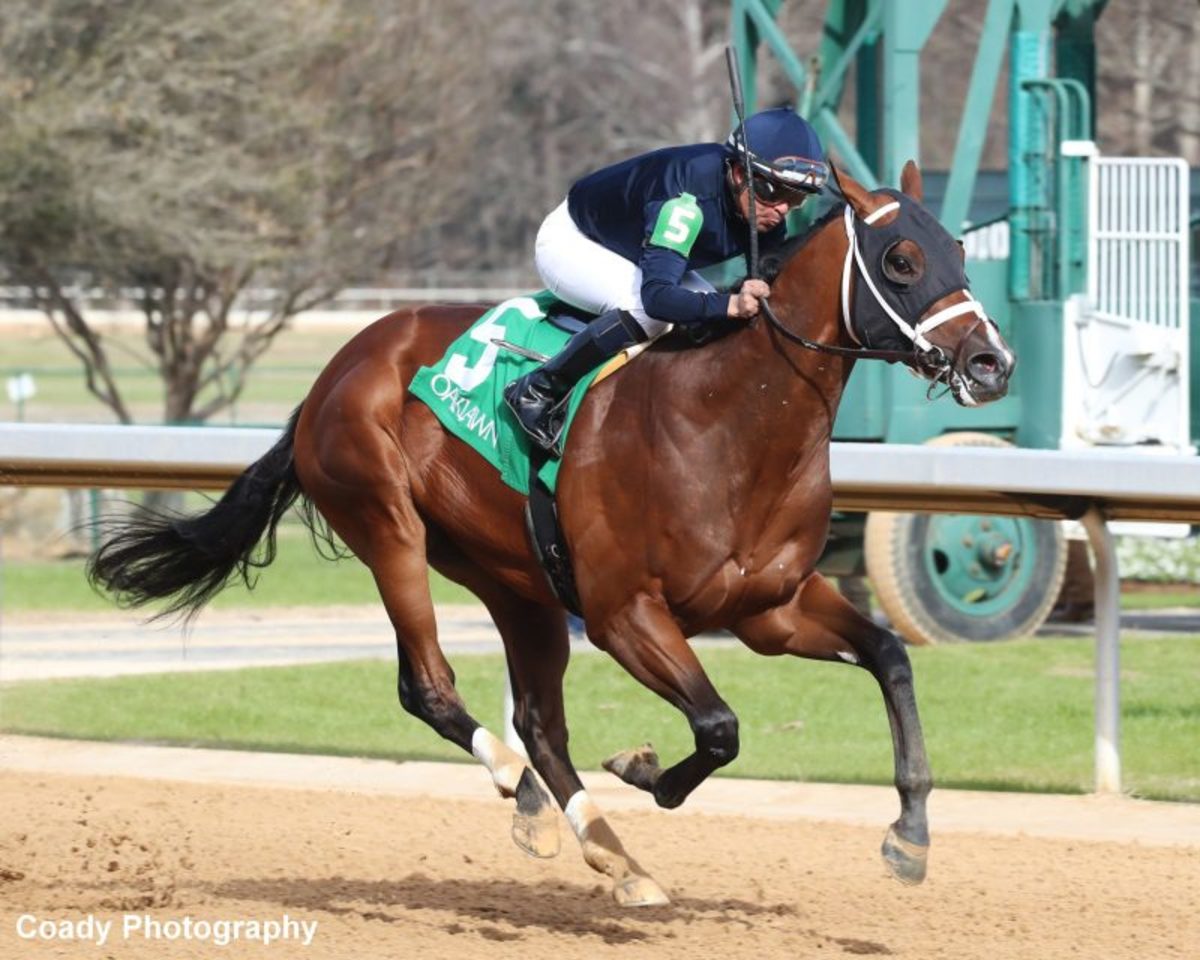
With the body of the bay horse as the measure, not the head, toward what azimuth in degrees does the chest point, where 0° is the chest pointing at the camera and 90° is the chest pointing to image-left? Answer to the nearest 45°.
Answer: approximately 315°

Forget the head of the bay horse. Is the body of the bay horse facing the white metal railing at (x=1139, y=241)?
no

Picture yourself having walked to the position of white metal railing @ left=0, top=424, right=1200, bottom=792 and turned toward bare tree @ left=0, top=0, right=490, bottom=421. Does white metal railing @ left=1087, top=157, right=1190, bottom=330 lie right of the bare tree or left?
right

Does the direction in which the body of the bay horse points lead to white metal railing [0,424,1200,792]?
no

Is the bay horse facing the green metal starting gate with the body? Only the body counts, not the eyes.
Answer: no

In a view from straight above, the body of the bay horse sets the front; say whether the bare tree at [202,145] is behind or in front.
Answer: behind
